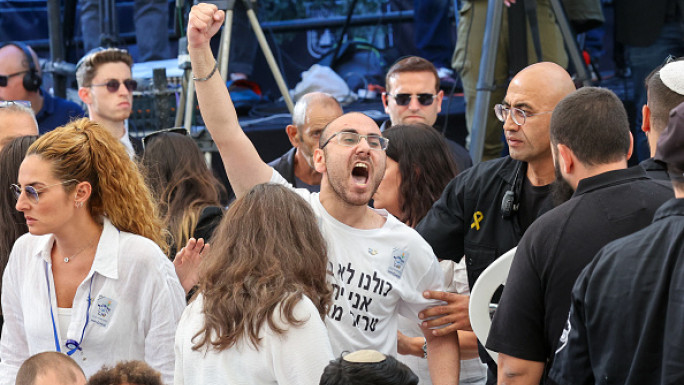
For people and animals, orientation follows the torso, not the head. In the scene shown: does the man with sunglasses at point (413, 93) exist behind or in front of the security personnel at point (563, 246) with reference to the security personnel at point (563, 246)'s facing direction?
in front

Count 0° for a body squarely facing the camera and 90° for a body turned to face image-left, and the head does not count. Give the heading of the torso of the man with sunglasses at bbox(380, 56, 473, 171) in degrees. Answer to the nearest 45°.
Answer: approximately 0°

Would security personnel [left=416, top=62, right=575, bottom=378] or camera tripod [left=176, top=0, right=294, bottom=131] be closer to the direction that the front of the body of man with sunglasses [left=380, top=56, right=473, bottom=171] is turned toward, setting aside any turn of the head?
the security personnel

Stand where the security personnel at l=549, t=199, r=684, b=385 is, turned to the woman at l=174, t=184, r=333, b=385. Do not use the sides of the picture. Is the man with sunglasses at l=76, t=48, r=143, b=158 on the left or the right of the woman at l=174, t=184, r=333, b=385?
right

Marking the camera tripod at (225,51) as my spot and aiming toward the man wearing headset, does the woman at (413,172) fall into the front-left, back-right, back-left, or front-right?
back-left

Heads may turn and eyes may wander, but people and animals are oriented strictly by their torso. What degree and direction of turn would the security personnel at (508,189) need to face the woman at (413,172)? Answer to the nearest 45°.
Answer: approximately 90° to its right

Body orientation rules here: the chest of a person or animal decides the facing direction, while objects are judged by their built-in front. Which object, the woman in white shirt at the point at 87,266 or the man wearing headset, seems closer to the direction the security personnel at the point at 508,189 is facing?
the woman in white shirt

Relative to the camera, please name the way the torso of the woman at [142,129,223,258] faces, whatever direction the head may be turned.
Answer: away from the camera

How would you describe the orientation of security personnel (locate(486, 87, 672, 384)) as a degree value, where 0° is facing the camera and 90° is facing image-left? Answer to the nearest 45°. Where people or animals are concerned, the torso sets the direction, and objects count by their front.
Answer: approximately 135°
